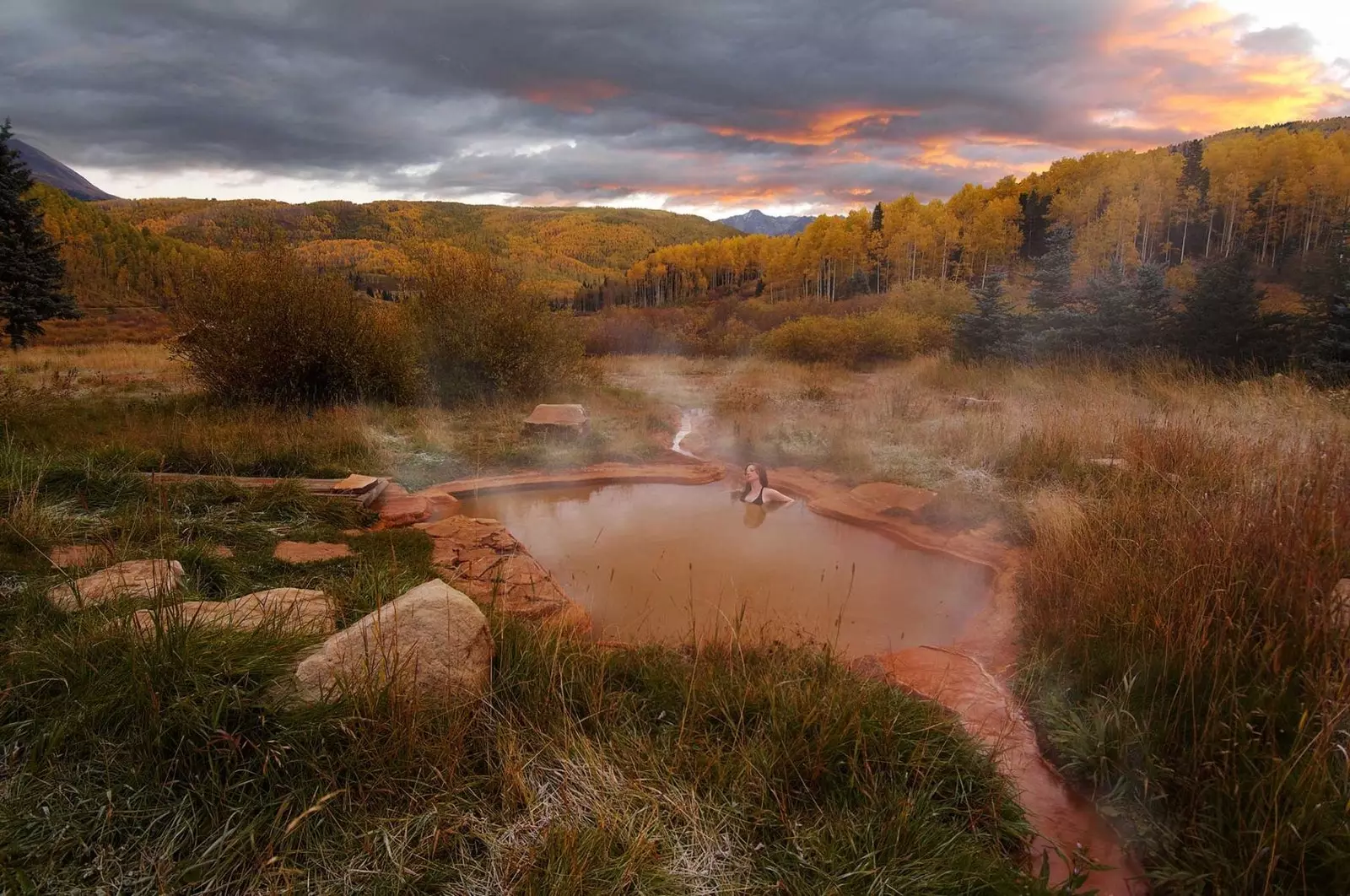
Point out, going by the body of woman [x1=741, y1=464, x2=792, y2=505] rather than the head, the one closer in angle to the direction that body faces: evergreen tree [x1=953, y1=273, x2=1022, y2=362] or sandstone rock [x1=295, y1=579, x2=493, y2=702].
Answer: the sandstone rock

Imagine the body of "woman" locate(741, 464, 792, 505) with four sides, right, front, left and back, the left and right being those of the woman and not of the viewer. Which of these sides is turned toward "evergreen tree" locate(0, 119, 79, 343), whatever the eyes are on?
right

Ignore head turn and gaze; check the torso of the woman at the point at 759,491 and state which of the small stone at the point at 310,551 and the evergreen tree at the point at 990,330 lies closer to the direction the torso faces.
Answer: the small stone

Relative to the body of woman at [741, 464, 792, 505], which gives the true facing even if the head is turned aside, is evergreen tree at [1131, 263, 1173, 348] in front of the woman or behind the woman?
behind

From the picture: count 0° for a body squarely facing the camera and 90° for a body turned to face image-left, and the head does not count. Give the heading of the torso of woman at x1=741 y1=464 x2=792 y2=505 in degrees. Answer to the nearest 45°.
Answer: approximately 45°

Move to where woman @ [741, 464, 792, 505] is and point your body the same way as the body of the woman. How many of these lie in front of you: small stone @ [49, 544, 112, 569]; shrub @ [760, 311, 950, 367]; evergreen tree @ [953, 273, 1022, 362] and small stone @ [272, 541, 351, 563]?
2

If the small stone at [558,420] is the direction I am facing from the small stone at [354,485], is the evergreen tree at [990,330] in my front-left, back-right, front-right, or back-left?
front-right

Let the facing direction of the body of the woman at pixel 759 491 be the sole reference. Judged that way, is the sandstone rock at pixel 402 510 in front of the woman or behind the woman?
in front

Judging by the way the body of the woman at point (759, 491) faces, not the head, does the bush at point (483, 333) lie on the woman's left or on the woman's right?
on the woman's right

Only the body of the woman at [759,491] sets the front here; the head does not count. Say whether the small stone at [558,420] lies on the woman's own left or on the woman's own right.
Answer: on the woman's own right

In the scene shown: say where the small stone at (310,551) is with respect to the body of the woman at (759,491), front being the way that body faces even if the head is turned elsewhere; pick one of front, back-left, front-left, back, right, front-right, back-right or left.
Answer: front

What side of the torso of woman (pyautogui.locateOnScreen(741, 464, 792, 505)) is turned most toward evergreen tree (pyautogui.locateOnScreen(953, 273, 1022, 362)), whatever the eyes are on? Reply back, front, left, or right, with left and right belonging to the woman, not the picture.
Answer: back

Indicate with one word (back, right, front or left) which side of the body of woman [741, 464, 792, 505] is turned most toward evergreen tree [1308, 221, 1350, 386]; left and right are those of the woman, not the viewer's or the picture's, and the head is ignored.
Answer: back

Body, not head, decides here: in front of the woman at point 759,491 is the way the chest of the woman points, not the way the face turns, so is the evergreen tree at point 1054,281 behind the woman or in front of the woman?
behind

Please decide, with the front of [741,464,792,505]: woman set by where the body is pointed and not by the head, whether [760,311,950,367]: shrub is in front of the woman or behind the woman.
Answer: behind

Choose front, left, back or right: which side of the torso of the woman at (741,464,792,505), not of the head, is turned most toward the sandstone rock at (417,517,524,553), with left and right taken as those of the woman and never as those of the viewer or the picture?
front
